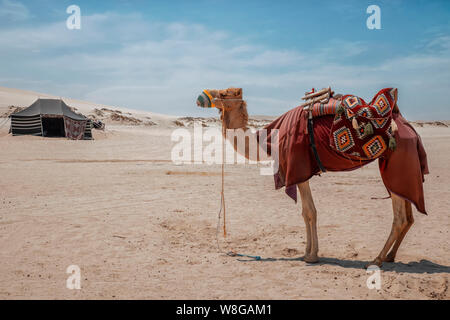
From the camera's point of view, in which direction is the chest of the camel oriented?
to the viewer's left
